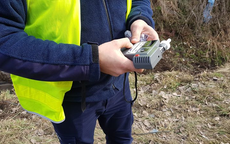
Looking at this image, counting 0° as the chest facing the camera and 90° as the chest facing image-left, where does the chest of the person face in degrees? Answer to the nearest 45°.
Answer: approximately 315°
